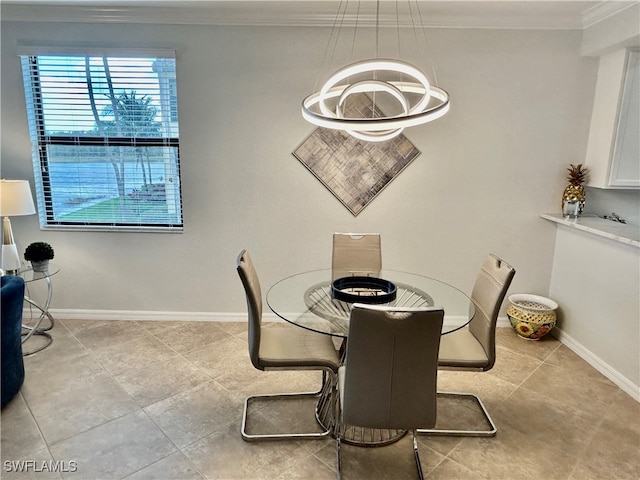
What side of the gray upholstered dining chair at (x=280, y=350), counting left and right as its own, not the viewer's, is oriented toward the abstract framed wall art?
left

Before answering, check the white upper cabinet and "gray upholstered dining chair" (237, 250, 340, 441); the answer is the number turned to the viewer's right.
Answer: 1

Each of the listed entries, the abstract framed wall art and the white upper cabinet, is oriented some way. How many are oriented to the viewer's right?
0

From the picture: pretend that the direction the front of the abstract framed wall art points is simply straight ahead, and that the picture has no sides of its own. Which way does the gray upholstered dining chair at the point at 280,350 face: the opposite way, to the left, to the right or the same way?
to the left

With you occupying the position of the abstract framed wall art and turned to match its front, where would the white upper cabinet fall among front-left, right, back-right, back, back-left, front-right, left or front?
left

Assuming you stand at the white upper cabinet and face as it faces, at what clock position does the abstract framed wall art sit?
The abstract framed wall art is roughly at 2 o'clock from the white upper cabinet.

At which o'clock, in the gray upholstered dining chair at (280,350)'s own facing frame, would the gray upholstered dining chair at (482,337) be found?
the gray upholstered dining chair at (482,337) is roughly at 12 o'clock from the gray upholstered dining chair at (280,350).

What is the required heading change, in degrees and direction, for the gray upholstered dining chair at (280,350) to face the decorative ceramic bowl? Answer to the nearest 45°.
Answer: approximately 45° to its left

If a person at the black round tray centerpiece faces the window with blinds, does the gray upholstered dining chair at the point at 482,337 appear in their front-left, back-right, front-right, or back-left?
back-right

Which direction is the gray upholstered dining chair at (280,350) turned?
to the viewer's right

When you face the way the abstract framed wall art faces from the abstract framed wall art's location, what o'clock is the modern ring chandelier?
The modern ring chandelier is roughly at 12 o'clock from the abstract framed wall art.

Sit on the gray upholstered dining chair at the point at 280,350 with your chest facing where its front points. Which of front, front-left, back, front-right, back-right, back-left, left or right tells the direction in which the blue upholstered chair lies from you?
back
